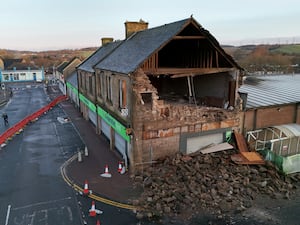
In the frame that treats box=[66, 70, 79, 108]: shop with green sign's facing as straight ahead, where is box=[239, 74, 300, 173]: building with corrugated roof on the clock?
box=[239, 74, 300, 173]: building with corrugated roof is roughly at 8 o'clock from box=[66, 70, 79, 108]: shop with green sign.

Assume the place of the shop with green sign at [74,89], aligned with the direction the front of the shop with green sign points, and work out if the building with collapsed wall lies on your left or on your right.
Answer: on your left

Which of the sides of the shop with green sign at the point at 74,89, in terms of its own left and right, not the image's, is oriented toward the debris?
left

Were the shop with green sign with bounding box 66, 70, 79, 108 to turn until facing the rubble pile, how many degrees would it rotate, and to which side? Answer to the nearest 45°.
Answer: approximately 90° to its left

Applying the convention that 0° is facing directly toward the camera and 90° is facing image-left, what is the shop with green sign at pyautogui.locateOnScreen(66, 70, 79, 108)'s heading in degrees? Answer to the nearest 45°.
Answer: approximately 90°

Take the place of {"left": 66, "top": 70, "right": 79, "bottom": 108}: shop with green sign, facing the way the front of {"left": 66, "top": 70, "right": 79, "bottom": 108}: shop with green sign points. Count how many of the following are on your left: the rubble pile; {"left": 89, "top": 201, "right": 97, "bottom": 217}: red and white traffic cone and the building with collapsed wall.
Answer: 3

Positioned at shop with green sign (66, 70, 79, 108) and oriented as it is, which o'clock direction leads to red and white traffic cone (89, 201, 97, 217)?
The red and white traffic cone is roughly at 9 o'clock from the shop with green sign.
